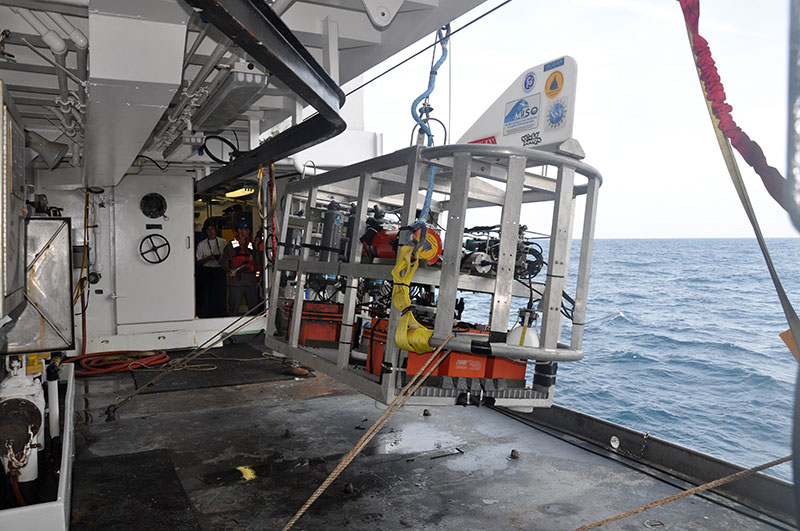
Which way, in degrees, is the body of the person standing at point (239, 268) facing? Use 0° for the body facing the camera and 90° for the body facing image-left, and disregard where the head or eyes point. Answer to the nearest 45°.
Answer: approximately 0°

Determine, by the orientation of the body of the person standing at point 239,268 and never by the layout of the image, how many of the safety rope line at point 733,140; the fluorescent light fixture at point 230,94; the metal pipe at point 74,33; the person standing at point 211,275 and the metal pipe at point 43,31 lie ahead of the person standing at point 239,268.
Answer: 4

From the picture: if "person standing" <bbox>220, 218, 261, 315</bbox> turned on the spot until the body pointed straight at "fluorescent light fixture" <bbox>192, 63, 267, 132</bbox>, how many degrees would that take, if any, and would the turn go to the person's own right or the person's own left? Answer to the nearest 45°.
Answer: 0° — they already face it

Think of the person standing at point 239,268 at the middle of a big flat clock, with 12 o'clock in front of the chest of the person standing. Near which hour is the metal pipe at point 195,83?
The metal pipe is roughly at 12 o'clock from the person standing.

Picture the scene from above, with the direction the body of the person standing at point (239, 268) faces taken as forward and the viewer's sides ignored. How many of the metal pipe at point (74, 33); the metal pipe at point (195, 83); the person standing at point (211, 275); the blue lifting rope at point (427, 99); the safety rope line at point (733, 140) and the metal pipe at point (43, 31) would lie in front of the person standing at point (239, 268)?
5

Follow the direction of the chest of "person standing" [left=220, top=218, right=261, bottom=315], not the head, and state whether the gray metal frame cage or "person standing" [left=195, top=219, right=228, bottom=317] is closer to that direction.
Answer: the gray metal frame cage

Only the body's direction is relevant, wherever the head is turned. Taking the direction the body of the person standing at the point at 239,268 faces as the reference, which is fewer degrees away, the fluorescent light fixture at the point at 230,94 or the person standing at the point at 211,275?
the fluorescent light fixture

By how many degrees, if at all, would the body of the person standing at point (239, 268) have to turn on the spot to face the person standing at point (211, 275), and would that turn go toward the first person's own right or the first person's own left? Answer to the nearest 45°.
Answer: approximately 135° to the first person's own right
